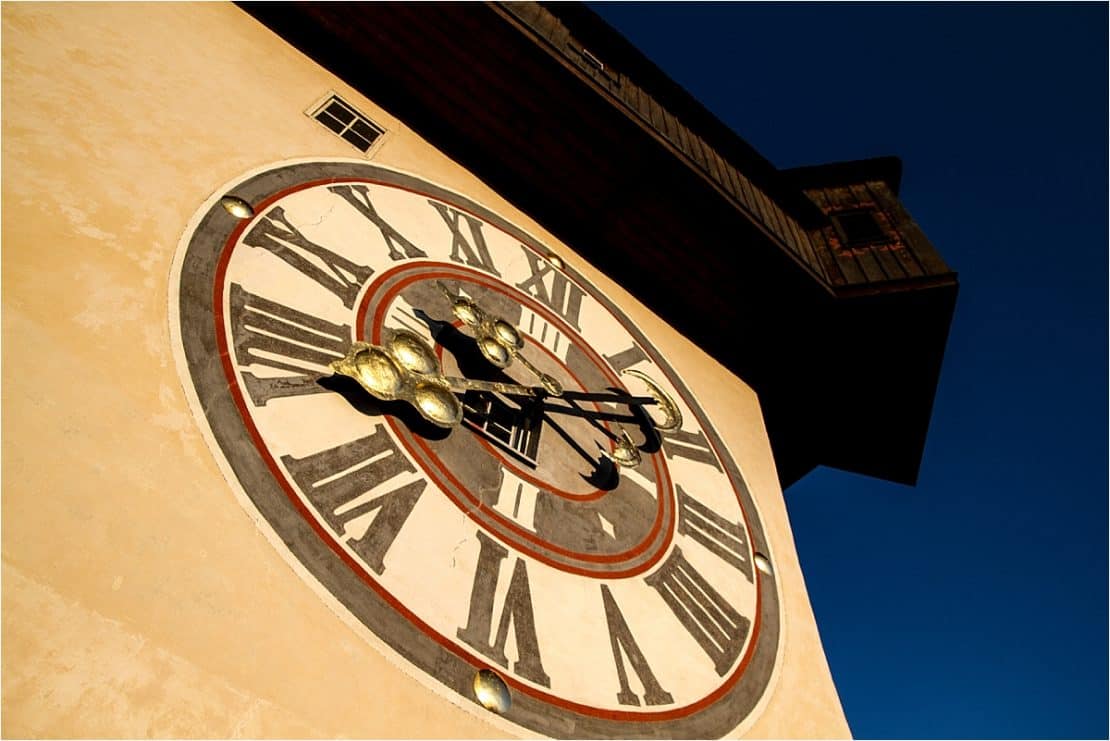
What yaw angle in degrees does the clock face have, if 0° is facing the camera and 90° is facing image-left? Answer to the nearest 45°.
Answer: approximately 315°
